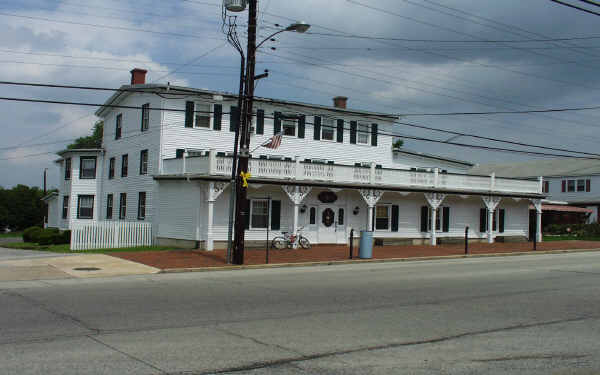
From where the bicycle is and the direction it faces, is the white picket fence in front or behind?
behind

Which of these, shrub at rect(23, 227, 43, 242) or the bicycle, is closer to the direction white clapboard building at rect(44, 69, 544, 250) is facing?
the bicycle

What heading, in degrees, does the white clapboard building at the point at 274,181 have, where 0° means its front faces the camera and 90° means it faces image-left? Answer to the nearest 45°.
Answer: approximately 315°

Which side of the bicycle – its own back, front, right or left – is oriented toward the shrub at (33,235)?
back

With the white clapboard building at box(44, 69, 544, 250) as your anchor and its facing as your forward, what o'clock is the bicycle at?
The bicycle is roughly at 1 o'clock from the white clapboard building.

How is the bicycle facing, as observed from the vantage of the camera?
facing to the right of the viewer

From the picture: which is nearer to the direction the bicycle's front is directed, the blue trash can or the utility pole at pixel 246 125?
the blue trash can
